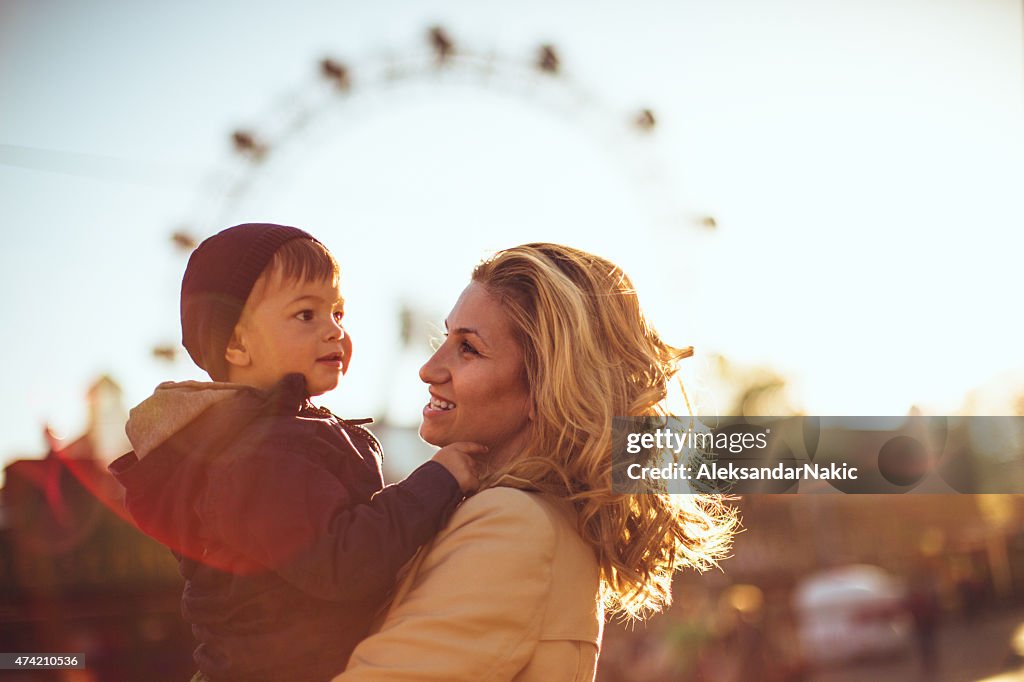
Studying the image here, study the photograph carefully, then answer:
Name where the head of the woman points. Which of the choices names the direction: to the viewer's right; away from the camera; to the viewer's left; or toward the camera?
to the viewer's left

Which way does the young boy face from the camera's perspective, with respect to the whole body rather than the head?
to the viewer's right

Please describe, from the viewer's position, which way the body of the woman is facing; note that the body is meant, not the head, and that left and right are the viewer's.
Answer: facing to the left of the viewer
